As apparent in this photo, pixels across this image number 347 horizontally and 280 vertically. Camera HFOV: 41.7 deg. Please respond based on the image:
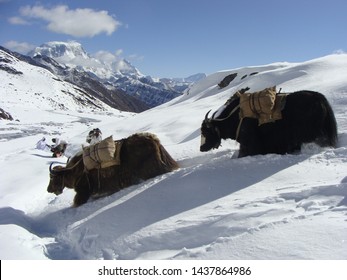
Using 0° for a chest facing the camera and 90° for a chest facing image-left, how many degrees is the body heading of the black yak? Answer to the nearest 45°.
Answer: approximately 90°

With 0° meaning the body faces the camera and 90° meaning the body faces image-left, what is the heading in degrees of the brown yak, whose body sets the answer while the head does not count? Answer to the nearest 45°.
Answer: approximately 90°

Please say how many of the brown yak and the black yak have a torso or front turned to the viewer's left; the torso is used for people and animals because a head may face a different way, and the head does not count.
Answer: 2

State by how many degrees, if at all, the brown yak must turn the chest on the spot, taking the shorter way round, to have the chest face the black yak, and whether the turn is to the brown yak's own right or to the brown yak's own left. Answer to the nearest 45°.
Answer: approximately 180°

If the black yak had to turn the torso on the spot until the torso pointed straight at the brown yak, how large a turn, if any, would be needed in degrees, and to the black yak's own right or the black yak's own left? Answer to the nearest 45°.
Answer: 0° — it already faces it
